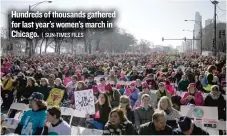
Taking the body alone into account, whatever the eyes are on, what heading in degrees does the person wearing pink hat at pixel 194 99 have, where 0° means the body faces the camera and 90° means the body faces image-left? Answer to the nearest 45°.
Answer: approximately 0°

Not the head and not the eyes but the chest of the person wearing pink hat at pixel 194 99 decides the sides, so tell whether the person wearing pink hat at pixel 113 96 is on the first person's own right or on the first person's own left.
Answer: on the first person's own right
